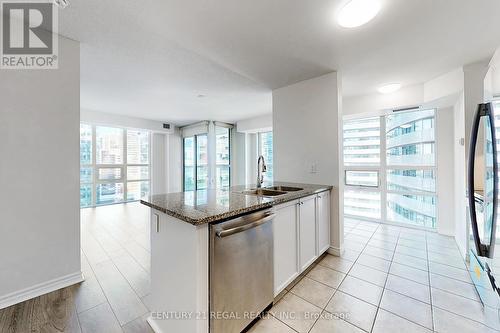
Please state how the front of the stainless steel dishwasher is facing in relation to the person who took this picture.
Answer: facing the viewer and to the right of the viewer

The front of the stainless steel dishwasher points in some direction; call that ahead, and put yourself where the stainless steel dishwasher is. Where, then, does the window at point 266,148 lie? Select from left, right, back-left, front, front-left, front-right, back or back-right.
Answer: back-left

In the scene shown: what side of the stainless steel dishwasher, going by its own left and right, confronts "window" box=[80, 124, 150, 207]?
back

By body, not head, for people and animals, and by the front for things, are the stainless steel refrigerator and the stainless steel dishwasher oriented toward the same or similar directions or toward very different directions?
very different directions

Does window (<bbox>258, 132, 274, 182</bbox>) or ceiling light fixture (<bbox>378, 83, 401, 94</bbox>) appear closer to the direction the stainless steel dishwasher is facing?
the ceiling light fixture

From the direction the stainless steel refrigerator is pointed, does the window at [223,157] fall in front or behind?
in front

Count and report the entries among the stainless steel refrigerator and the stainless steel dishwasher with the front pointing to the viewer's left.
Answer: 1

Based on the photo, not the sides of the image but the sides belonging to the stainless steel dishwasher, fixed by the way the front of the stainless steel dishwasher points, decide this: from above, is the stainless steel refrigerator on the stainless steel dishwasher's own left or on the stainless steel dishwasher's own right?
on the stainless steel dishwasher's own left

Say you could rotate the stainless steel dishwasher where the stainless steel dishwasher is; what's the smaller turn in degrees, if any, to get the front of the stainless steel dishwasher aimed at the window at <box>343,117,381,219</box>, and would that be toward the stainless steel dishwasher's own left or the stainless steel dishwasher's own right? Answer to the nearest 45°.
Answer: approximately 90° to the stainless steel dishwasher's own left

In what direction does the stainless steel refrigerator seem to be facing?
to the viewer's left
